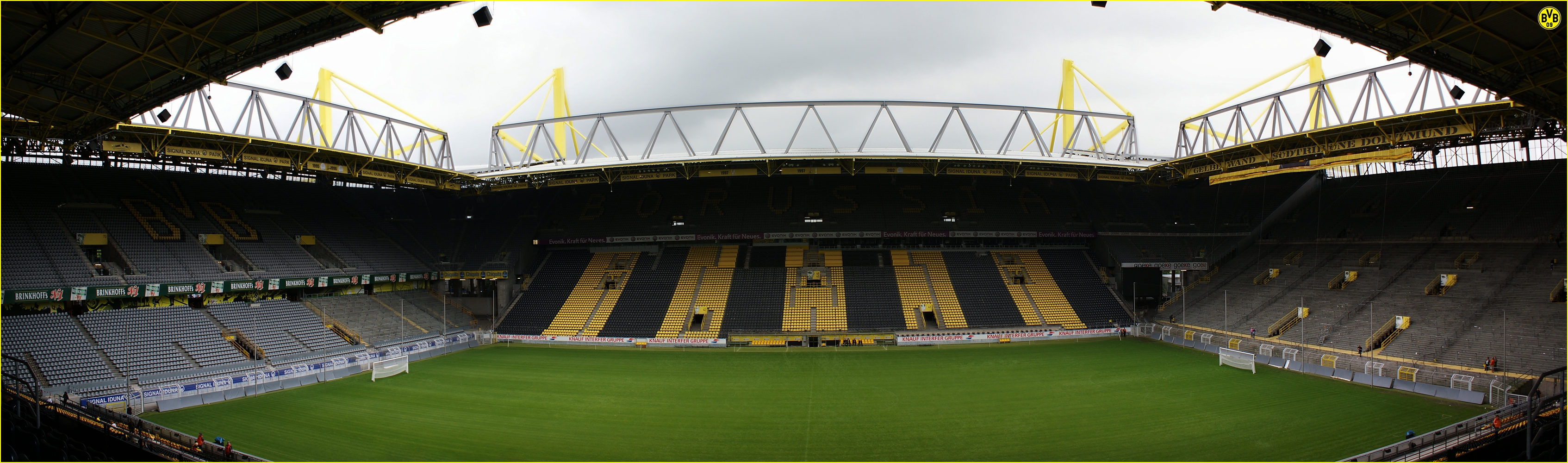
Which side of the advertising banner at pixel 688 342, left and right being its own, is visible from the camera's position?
front

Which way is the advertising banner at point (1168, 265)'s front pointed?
toward the camera

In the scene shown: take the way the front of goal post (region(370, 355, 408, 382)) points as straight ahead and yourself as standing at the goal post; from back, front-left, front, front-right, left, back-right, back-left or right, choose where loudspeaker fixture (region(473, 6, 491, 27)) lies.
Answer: front-right

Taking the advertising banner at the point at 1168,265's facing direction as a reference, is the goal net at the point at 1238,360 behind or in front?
in front

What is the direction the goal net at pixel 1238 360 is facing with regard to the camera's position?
facing the viewer and to the left of the viewer

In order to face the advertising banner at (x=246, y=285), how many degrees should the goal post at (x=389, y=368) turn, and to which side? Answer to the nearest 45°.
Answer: approximately 180°

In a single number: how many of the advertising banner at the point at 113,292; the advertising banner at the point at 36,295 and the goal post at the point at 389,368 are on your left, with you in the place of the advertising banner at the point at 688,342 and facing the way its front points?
0

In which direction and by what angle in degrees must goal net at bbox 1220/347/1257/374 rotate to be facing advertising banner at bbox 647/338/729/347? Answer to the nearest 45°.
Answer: approximately 45° to its right

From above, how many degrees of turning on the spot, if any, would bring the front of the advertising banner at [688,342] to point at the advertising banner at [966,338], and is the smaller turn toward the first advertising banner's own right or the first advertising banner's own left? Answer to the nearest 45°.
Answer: approximately 90° to the first advertising banner's own left

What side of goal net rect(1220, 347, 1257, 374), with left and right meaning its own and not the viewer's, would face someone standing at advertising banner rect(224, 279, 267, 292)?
front

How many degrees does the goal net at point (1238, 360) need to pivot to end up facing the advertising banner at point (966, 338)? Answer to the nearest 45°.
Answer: approximately 45° to its right

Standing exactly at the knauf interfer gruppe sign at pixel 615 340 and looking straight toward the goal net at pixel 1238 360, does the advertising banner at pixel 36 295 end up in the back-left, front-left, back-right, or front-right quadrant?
back-right

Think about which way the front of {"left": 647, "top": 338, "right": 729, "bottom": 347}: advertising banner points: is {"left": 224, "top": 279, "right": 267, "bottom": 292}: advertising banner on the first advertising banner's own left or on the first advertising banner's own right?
on the first advertising banner's own right

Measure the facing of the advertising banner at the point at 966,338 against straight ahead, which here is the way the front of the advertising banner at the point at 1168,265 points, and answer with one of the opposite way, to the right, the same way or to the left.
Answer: the same way

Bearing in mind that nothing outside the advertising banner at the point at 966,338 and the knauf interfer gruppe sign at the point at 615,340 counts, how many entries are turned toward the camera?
2

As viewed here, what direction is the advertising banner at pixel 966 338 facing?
toward the camera
